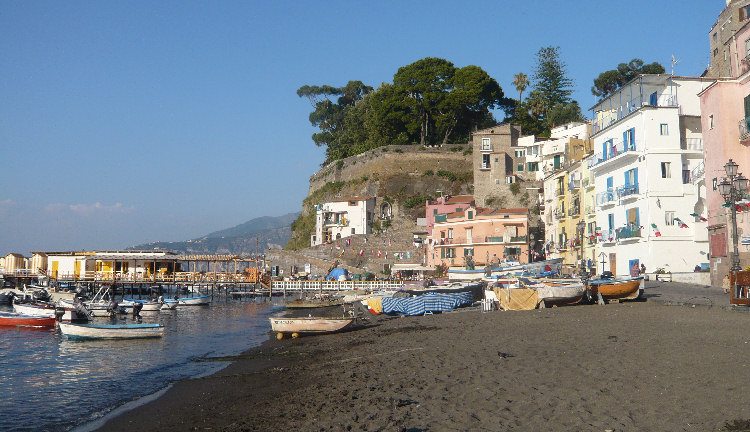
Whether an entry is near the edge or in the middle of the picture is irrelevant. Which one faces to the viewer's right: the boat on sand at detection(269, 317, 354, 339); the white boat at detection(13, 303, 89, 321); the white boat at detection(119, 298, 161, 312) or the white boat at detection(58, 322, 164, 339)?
the boat on sand

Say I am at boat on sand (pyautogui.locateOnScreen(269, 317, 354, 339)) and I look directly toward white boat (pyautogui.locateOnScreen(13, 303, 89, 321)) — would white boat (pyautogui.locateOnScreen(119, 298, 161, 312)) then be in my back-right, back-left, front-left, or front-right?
front-right

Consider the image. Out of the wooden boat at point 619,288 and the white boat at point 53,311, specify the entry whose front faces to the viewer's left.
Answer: the white boat

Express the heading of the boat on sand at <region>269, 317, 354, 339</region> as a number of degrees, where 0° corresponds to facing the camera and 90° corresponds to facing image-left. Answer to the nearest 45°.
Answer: approximately 270°

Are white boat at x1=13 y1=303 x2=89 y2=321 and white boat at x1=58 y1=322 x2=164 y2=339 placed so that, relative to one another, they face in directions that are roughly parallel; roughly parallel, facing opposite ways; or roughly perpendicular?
roughly parallel

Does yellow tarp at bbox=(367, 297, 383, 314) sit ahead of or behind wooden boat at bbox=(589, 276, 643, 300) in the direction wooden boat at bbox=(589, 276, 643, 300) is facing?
behind

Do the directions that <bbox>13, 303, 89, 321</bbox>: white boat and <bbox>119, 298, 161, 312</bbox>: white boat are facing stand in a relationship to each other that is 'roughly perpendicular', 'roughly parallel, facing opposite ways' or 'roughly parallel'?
roughly parallel

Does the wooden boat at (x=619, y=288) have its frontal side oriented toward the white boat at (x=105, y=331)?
no

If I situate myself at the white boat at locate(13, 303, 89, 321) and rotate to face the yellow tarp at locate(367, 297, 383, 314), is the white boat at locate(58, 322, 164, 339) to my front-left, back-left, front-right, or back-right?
front-right

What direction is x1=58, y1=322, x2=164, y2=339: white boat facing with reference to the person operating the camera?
facing to the left of the viewer

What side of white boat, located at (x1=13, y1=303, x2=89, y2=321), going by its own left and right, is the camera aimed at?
left

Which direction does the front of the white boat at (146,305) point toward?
to the viewer's left
